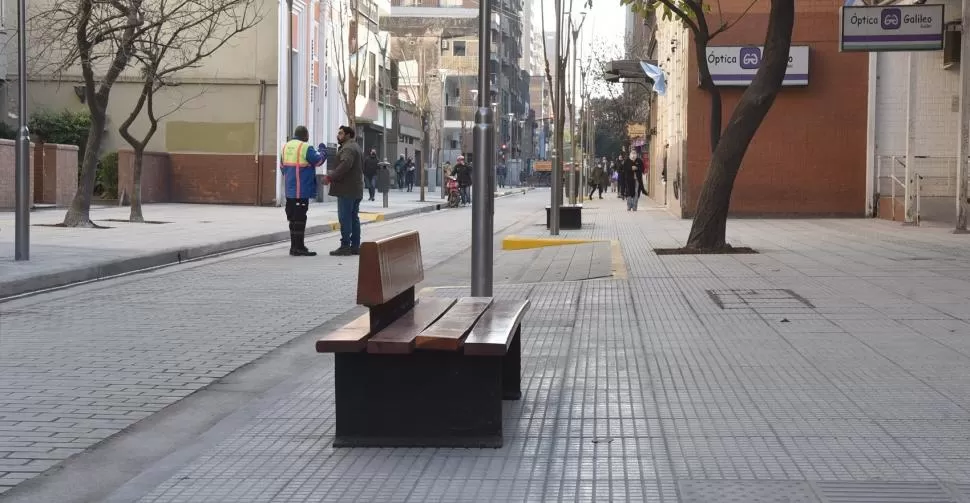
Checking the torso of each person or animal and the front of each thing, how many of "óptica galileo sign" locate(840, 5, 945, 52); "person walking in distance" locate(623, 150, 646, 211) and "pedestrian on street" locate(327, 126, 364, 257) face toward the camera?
2

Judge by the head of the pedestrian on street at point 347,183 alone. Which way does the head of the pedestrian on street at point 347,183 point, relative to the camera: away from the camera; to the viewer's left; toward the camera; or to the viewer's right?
to the viewer's left

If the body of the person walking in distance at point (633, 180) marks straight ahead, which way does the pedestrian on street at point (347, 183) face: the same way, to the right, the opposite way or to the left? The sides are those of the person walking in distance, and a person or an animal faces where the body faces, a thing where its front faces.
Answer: to the right

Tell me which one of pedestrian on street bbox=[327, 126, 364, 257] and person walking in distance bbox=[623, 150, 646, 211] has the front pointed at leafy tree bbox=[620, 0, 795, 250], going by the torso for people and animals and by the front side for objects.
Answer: the person walking in distance

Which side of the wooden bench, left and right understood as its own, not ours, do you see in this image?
right

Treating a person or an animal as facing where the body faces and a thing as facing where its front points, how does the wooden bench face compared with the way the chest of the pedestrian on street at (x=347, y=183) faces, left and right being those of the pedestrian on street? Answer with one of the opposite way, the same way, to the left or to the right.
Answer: the opposite way

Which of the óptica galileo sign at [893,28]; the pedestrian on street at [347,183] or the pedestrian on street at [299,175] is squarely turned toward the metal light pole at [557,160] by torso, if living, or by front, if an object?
the pedestrian on street at [299,175]

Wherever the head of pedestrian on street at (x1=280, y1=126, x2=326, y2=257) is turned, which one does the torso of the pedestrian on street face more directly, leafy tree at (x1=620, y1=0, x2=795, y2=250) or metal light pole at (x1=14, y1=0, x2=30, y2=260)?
the leafy tree

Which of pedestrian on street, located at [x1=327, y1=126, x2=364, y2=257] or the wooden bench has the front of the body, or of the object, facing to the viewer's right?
the wooden bench

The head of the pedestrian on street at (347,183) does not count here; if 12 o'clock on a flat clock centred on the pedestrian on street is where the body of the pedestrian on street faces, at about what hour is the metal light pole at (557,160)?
The metal light pole is roughly at 4 o'clock from the pedestrian on street.

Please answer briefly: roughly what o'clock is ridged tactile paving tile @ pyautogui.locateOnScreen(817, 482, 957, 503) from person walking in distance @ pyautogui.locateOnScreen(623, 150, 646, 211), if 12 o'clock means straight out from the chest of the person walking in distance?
The ridged tactile paving tile is roughly at 12 o'clock from the person walking in distance.

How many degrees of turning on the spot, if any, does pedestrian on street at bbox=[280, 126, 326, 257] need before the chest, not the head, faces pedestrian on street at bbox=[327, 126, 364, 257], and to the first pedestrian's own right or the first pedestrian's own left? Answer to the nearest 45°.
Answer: approximately 45° to the first pedestrian's own right

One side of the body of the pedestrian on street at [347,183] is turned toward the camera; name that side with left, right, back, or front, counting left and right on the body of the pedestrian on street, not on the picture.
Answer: left
